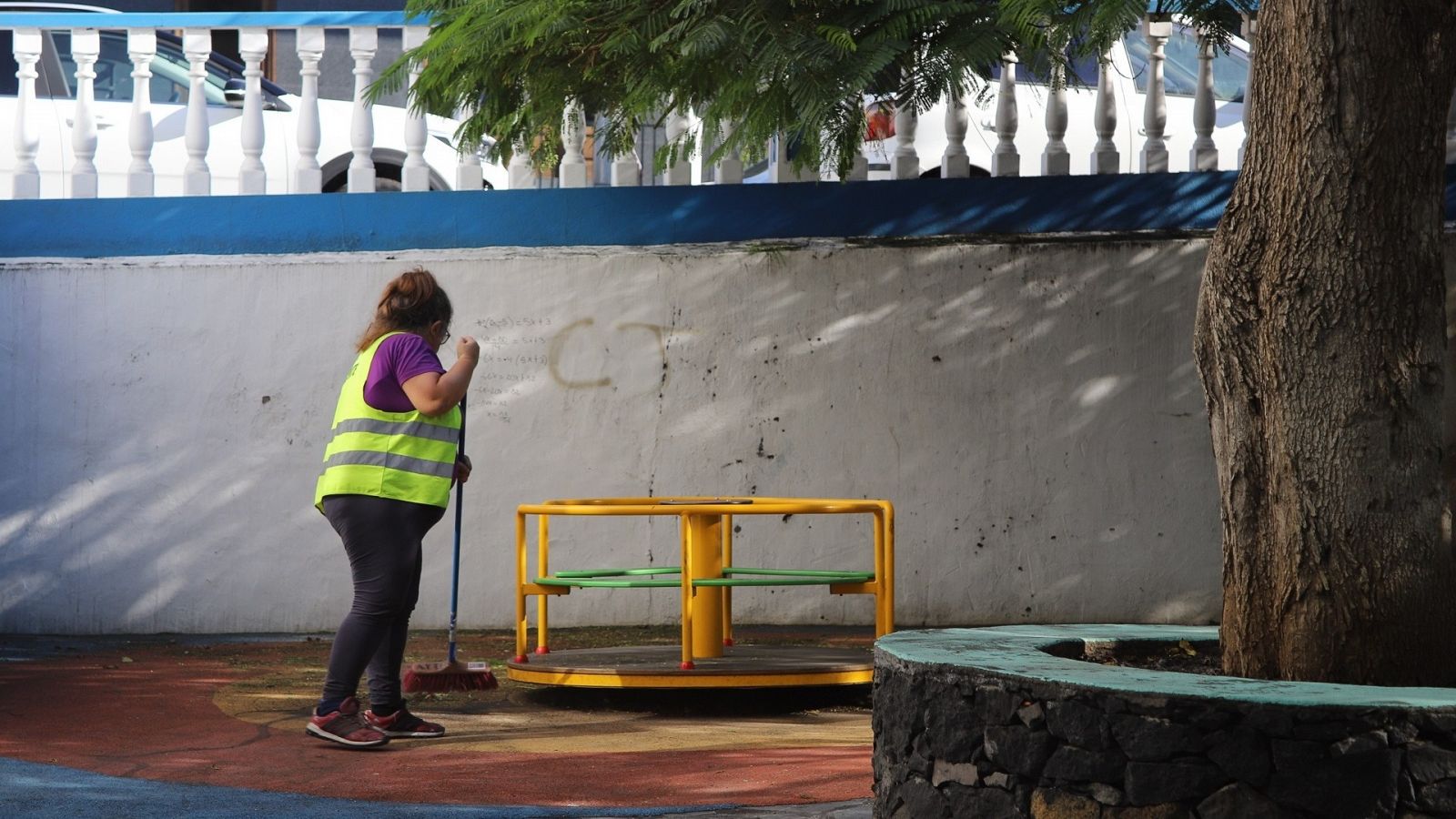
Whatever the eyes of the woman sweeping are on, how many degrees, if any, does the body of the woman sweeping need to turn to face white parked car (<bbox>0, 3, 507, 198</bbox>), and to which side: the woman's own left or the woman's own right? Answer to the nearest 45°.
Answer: approximately 90° to the woman's own left

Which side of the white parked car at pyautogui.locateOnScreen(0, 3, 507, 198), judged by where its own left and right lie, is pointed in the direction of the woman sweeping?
right

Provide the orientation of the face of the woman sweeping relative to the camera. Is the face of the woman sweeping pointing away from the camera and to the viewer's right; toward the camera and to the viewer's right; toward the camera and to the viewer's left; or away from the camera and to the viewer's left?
away from the camera and to the viewer's right

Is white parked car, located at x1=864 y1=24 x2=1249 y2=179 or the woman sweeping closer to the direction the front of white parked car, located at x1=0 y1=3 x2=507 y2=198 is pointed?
the white parked car

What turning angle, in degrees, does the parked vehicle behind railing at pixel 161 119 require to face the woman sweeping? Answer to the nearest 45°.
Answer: approximately 90° to its right

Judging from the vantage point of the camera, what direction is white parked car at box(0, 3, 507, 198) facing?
facing to the right of the viewer

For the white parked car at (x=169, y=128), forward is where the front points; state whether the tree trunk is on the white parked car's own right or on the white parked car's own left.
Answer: on the white parked car's own right

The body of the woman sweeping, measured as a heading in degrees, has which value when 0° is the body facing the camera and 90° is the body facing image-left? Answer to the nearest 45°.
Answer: approximately 270°

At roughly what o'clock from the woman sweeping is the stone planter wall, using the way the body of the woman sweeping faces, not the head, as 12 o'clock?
The stone planter wall is roughly at 2 o'clock from the woman sweeping.

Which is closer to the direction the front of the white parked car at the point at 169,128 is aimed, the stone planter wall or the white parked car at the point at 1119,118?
the white parked car
